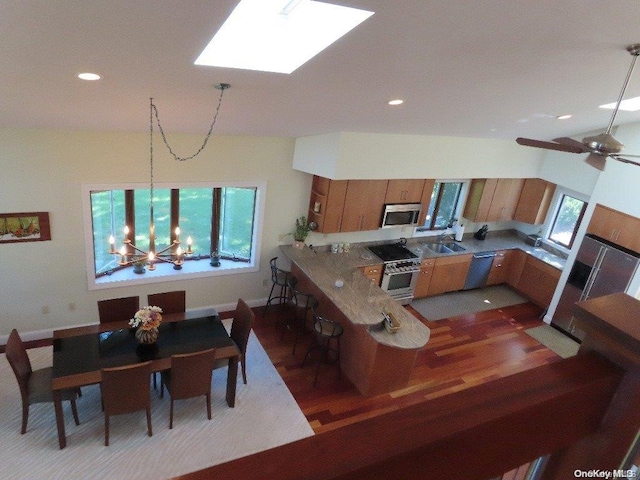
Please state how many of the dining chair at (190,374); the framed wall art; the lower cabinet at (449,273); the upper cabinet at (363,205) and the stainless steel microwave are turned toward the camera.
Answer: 4

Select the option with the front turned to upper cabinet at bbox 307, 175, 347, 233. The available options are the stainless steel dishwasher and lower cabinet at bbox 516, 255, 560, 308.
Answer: the lower cabinet

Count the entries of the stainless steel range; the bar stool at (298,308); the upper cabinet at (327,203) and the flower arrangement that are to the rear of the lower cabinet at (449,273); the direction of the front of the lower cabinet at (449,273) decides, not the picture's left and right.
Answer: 0

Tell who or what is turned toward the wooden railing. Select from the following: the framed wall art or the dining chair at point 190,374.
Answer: the framed wall art

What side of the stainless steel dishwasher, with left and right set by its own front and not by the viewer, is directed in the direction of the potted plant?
right

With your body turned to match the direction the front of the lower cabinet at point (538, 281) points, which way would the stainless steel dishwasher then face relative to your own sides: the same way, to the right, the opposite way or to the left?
to the left

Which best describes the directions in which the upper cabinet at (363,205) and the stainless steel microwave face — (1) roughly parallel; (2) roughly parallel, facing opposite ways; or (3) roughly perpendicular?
roughly parallel

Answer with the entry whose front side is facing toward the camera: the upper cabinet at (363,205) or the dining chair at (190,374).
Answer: the upper cabinet

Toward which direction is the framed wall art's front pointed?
toward the camera

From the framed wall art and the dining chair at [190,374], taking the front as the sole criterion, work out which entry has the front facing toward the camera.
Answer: the framed wall art

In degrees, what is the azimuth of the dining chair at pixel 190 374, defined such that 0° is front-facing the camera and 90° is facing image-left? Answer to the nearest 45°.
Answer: approximately 135°

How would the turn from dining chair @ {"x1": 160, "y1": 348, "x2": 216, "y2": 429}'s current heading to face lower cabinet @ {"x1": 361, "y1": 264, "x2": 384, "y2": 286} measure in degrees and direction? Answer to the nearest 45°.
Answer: approximately 90° to its right

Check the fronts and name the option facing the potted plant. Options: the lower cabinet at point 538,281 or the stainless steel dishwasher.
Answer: the lower cabinet

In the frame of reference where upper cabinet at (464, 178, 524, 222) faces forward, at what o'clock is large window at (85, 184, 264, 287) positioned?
The large window is roughly at 3 o'clock from the upper cabinet.

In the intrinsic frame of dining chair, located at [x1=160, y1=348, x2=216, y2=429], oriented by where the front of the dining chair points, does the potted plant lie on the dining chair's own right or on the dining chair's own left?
on the dining chair's own right

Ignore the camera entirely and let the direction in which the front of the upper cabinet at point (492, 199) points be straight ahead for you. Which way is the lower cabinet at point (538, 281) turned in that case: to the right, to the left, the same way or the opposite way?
to the right

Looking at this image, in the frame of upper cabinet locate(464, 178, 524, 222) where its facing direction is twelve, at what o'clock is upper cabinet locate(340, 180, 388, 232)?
upper cabinet locate(340, 180, 388, 232) is roughly at 3 o'clock from upper cabinet locate(464, 178, 524, 222).

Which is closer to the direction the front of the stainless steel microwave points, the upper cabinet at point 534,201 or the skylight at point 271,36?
the skylight

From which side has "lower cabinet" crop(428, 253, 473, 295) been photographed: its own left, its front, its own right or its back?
front

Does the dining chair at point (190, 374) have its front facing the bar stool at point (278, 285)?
no
